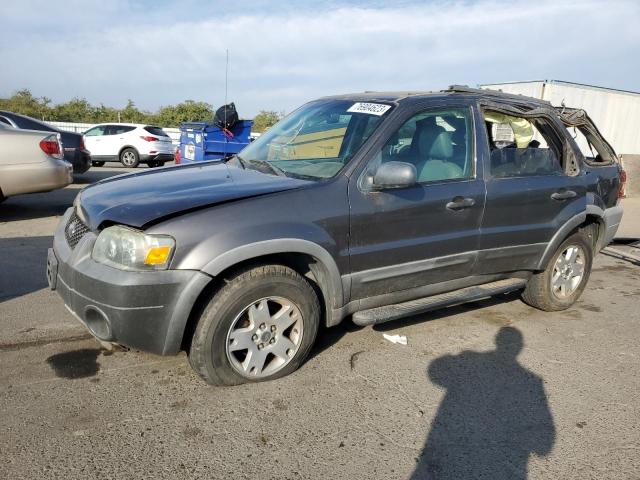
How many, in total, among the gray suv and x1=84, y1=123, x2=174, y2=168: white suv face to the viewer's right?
0

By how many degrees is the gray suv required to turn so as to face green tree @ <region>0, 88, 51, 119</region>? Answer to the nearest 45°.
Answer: approximately 90° to its right

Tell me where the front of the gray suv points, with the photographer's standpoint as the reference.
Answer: facing the viewer and to the left of the viewer

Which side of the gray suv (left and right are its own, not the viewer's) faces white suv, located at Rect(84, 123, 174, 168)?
right

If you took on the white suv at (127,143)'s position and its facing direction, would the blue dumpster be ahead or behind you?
behind

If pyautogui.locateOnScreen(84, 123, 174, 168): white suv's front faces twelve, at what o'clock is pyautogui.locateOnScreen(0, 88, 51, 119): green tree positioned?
The green tree is roughly at 1 o'clock from the white suv.

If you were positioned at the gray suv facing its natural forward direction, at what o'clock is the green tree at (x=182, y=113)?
The green tree is roughly at 4 o'clock from the gray suv.

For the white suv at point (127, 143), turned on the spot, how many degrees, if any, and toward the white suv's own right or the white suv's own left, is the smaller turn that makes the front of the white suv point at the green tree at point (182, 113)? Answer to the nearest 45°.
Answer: approximately 45° to the white suv's own right
